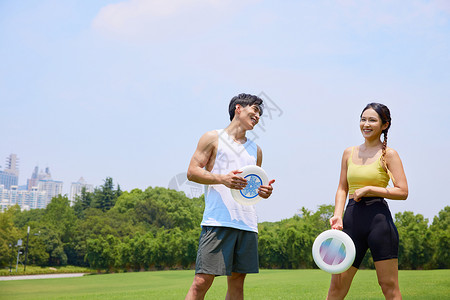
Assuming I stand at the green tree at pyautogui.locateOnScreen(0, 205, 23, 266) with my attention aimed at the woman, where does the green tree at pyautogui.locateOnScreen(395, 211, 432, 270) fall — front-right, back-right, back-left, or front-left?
front-left

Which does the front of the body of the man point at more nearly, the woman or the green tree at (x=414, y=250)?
the woman

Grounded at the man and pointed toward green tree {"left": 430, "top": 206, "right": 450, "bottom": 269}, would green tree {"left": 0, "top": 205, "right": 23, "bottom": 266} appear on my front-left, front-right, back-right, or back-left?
front-left

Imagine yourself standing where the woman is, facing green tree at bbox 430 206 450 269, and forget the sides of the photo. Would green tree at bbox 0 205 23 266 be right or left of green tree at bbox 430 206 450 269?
left

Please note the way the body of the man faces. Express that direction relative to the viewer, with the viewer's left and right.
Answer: facing the viewer and to the right of the viewer

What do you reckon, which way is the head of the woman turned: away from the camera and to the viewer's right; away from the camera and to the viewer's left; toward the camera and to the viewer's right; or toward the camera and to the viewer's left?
toward the camera and to the viewer's left

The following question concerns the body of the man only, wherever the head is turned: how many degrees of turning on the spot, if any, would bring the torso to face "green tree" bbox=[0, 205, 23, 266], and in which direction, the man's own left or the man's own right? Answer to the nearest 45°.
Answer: approximately 180°

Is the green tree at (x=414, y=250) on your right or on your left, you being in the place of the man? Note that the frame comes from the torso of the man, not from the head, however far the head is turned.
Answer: on your left

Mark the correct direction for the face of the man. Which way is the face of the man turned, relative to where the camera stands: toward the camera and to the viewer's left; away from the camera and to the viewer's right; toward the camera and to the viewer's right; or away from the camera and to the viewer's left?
toward the camera and to the viewer's right

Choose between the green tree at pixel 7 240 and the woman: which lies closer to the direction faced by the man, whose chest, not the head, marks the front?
the woman

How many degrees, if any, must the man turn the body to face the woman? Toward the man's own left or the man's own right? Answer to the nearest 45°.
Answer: approximately 45° to the man's own left
